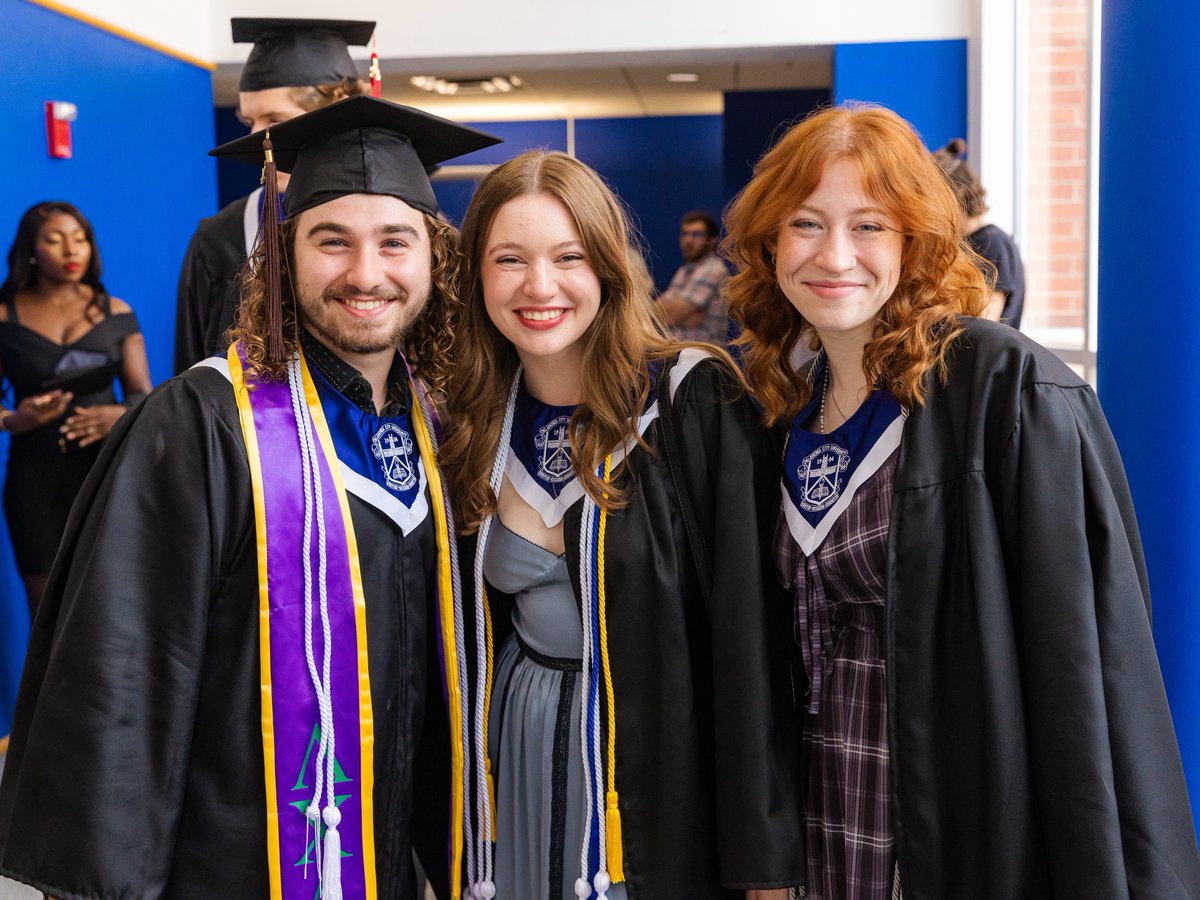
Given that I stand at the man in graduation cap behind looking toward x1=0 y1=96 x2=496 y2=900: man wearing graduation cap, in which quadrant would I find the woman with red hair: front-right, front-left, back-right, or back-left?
front-left

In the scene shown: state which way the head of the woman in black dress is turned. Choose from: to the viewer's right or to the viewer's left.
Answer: to the viewer's right

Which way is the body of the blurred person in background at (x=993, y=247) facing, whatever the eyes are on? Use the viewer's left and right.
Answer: facing to the left of the viewer

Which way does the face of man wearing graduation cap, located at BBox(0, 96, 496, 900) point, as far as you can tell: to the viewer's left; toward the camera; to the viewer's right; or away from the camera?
toward the camera

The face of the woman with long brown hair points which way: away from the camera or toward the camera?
toward the camera

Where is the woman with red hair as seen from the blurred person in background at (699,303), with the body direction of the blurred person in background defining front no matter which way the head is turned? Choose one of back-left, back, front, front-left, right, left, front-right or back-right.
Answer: front-left

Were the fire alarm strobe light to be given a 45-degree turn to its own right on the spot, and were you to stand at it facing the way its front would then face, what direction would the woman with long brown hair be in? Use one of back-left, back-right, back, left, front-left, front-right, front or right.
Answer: front

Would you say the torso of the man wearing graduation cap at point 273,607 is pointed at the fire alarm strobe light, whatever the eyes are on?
no

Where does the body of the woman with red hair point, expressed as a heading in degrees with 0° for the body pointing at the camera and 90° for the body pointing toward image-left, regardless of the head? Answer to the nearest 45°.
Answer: approximately 45°

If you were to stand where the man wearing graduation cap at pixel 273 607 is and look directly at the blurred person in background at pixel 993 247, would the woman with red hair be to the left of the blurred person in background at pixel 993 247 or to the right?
right

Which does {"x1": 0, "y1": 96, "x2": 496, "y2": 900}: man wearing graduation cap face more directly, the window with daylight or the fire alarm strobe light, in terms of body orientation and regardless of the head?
the window with daylight

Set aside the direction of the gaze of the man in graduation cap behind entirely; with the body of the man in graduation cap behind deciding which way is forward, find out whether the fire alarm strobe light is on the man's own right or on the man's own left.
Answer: on the man's own right

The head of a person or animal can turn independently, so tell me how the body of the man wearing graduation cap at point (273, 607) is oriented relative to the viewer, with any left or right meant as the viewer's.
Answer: facing the viewer and to the right of the viewer

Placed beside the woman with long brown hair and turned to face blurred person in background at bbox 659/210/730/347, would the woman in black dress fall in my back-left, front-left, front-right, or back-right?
front-left

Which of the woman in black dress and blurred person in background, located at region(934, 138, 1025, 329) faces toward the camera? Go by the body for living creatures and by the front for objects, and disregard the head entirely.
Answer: the woman in black dress

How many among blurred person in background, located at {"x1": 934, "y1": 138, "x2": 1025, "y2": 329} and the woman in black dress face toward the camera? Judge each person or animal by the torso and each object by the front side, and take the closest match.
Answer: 1

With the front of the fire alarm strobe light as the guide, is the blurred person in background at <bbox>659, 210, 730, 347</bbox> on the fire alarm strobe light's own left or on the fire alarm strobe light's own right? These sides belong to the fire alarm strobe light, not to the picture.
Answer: on the fire alarm strobe light's own left
